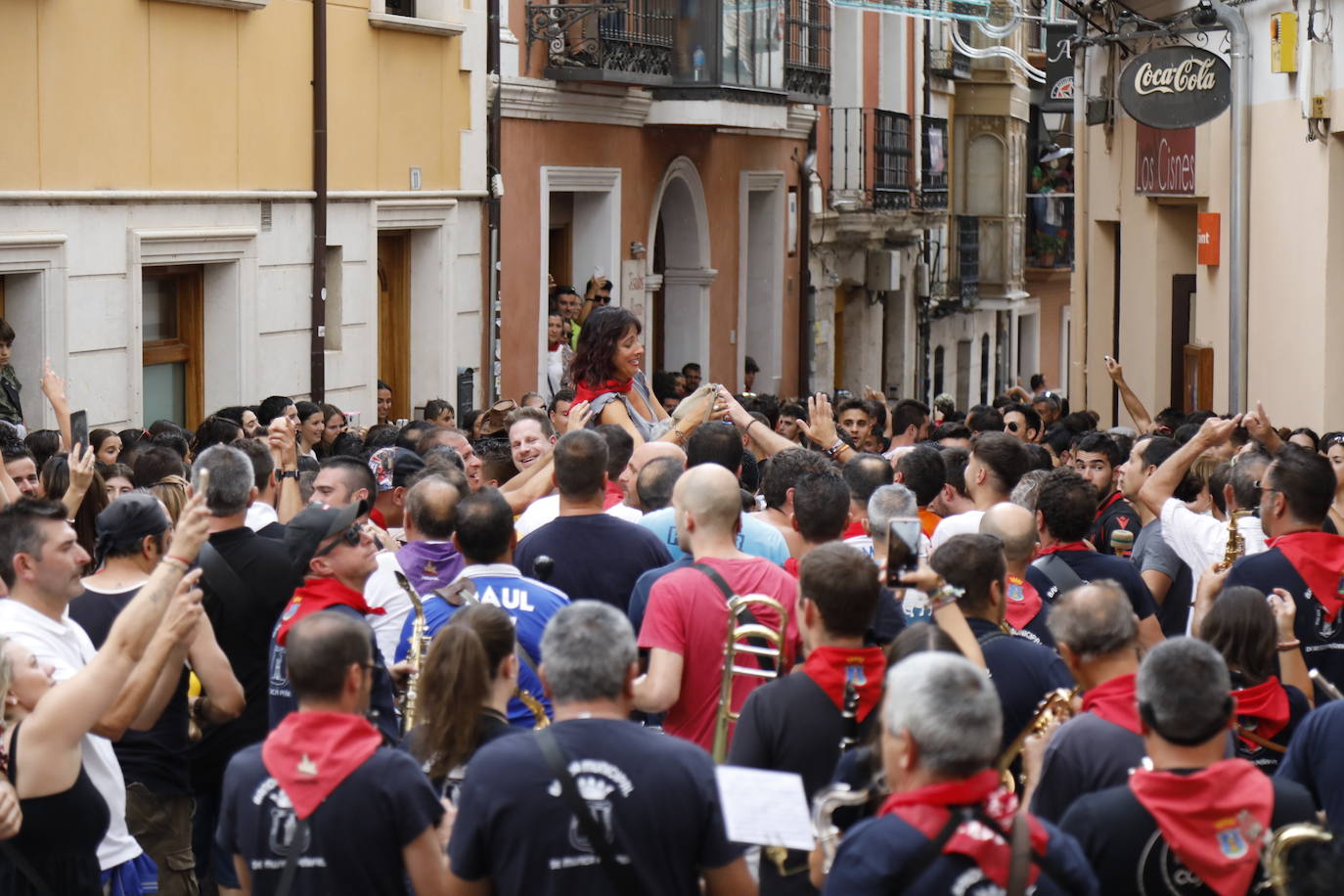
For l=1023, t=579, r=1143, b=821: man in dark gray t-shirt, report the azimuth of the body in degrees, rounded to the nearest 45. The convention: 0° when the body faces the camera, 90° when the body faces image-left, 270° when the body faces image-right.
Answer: approximately 135°

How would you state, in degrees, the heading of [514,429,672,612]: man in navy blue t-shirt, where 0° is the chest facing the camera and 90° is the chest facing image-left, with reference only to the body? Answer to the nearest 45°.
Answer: approximately 180°

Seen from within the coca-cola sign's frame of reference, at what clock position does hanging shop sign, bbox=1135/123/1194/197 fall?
The hanging shop sign is roughly at 6 o'clock from the coca-cola sign.

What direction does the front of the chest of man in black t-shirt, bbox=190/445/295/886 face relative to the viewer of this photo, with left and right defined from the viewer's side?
facing away from the viewer

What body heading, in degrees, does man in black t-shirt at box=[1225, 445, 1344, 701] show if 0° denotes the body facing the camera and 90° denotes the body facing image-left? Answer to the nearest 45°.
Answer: approximately 135°

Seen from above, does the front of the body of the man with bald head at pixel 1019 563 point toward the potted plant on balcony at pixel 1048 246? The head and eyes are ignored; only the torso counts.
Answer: yes

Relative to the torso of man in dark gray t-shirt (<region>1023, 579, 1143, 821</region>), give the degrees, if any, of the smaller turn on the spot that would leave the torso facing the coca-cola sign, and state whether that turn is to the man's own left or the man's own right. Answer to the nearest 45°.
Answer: approximately 45° to the man's own right

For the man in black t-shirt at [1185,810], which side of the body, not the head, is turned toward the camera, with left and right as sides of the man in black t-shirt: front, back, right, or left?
back

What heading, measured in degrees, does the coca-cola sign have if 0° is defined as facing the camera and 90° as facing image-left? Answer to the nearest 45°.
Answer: approximately 0°

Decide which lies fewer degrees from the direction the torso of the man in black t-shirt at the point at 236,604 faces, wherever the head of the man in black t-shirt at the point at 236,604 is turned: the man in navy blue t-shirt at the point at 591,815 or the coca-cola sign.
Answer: the coca-cola sign
